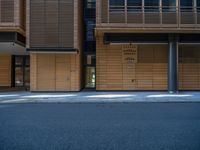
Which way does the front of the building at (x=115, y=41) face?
toward the camera
